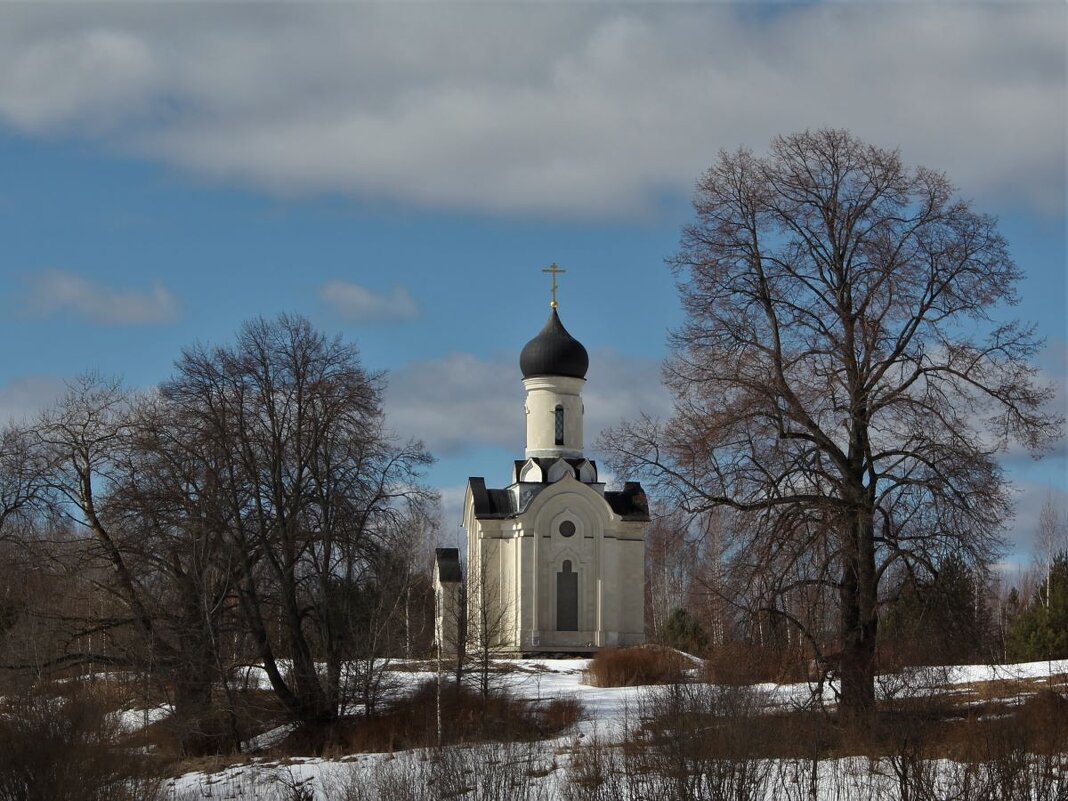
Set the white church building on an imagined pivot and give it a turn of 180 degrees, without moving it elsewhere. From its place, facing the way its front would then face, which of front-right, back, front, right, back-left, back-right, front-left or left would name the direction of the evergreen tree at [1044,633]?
back-right

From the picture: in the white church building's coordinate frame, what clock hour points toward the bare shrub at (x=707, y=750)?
The bare shrub is roughly at 12 o'clock from the white church building.

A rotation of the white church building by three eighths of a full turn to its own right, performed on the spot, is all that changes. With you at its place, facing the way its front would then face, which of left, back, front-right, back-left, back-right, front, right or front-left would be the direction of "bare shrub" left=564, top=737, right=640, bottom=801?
back-left

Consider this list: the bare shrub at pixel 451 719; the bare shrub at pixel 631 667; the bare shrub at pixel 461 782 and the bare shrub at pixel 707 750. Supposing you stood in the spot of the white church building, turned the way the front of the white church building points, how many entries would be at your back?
0

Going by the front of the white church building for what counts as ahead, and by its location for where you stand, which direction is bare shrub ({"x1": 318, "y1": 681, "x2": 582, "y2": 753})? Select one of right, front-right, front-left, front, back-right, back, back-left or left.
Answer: front

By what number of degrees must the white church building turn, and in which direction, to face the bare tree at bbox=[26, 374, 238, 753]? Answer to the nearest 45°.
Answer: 0° — it already faces it

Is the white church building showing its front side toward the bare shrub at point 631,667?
yes

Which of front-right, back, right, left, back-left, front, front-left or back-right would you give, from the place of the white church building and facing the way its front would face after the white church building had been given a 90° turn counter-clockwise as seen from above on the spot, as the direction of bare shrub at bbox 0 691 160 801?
right

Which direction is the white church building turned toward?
toward the camera

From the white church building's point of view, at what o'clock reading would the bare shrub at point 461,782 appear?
The bare shrub is roughly at 12 o'clock from the white church building.

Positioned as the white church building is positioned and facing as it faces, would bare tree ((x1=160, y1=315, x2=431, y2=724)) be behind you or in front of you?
in front

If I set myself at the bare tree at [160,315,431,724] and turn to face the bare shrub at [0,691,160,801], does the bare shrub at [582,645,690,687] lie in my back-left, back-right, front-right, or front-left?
back-left

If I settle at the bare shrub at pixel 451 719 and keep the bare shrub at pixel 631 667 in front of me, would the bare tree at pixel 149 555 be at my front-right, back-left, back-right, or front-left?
back-left
